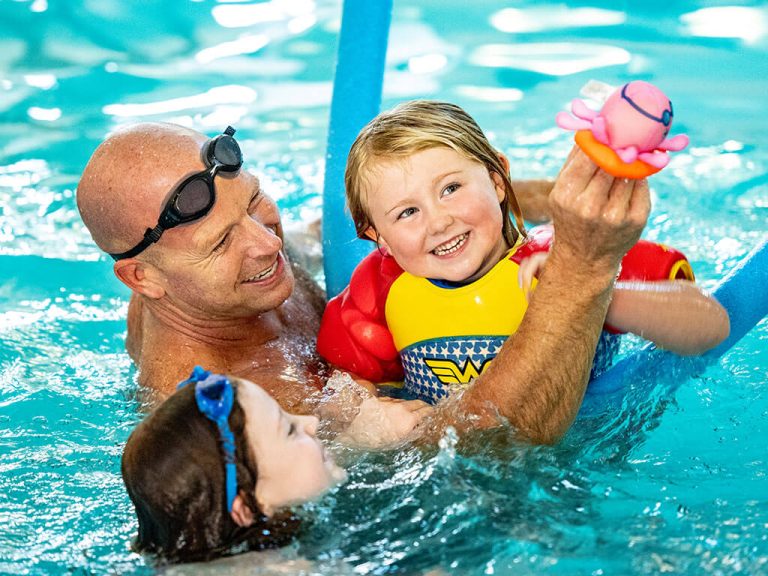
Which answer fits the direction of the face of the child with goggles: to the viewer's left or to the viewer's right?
to the viewer's right
